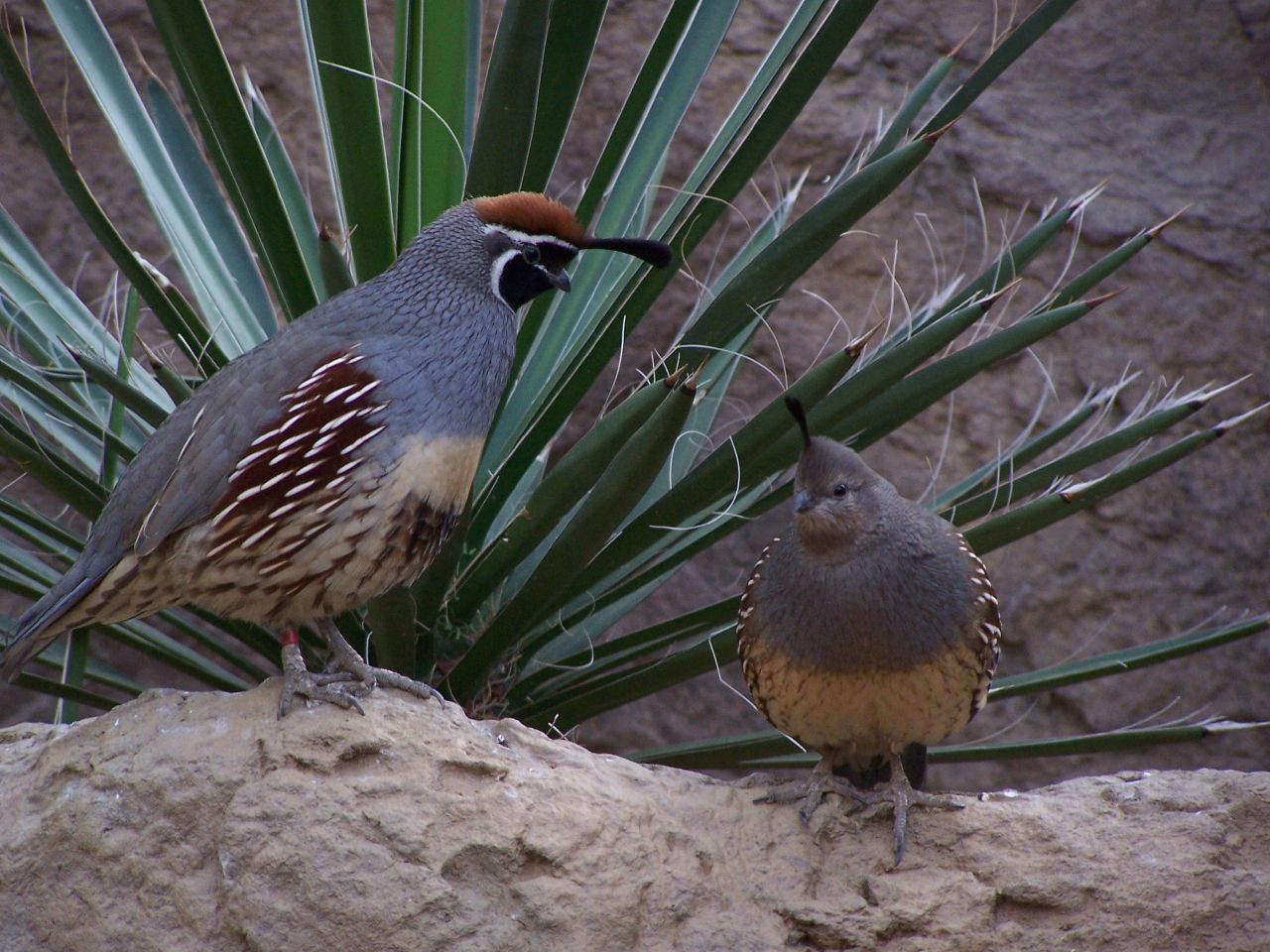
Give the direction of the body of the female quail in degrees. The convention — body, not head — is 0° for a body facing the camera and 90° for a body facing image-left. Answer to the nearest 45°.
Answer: approximately 0°

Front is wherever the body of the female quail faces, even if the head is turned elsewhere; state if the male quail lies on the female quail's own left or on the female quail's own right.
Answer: on the female quail's own right

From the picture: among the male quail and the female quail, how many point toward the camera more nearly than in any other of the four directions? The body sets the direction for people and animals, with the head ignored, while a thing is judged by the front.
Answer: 1

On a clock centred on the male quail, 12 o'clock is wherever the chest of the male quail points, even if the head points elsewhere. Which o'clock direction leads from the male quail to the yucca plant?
The yucca plant is roughly at 10 o'clock from the male quail.

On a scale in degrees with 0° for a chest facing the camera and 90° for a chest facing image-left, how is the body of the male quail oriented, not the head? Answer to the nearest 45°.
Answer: approximately 270°

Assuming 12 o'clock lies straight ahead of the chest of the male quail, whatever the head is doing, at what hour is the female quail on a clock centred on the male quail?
The female quail is roughly at 12 o'clock from the male quail.

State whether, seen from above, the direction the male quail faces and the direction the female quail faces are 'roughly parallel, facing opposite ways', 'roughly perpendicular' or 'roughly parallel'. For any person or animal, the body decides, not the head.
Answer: roughly perpendicular
